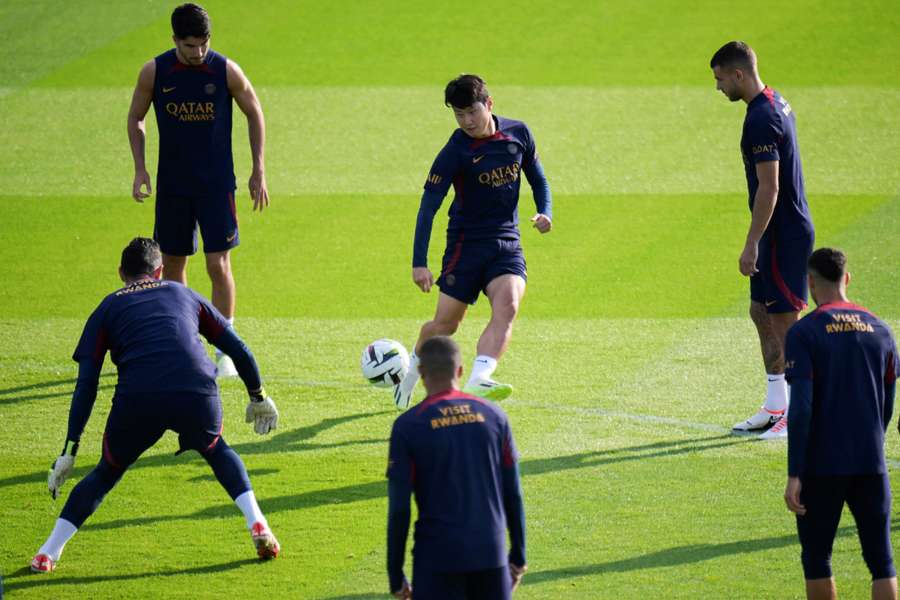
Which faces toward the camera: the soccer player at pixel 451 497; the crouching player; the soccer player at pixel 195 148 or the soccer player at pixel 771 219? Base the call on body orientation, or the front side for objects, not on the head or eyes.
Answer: the soccer player at pixel 195 148

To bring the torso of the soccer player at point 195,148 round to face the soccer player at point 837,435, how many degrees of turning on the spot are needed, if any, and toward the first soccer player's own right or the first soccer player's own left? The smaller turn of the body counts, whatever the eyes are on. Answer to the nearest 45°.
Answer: approximately 45° to the first soccer player's own left

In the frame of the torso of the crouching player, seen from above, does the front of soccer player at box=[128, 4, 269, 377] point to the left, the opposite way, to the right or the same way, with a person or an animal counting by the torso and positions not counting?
the opposite way

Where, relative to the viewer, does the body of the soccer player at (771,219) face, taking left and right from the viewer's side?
facing to the left of the viewer

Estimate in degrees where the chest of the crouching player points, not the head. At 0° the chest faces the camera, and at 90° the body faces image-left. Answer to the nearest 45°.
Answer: approximately 180°

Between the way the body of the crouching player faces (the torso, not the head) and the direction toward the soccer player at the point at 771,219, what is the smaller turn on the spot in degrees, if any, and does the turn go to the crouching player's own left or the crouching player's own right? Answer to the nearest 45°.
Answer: approximately 90° to the crouching player's own right

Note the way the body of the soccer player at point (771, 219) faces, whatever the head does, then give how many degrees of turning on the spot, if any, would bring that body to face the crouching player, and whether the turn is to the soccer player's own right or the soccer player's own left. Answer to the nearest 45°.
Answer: approximately 45° to the soccer player's own left

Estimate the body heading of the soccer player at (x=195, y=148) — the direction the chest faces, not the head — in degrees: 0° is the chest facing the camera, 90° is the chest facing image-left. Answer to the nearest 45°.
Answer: approximately 0°

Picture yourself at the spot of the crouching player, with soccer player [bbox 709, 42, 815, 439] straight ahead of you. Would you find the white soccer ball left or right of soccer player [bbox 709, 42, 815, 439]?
left

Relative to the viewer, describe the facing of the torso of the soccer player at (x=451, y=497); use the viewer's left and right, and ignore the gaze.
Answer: facing away from the viewer

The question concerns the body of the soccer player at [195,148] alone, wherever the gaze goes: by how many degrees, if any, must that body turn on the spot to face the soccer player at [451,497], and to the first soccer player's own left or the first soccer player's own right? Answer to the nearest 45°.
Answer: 0° — they already face them

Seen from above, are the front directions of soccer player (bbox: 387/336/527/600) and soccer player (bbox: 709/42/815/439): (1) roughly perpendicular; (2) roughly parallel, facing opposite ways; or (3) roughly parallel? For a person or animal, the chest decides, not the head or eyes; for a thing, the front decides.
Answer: roughly perpendicular

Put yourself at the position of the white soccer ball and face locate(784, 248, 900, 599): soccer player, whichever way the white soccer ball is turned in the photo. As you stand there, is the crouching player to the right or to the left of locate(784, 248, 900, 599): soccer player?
right

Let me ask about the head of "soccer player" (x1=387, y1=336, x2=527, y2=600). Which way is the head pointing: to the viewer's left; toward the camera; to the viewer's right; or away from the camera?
away from the camera
